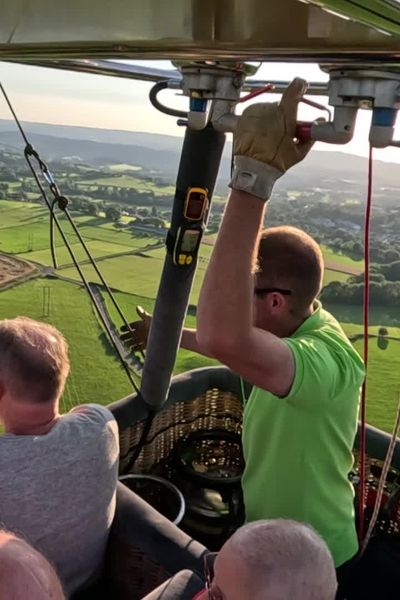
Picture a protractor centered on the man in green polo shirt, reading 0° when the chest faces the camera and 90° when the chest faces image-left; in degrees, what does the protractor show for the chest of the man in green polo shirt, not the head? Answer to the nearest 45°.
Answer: approximately 90°
